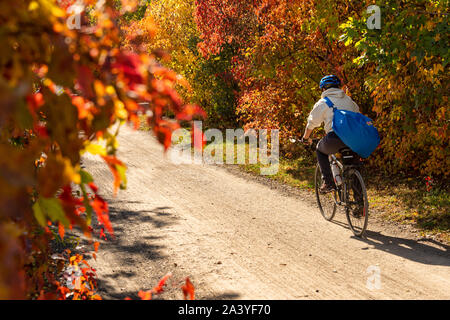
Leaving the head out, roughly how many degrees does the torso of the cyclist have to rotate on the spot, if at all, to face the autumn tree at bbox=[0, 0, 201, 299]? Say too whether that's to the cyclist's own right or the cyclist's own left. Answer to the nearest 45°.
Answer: approximately 135° to the cyclist's own left

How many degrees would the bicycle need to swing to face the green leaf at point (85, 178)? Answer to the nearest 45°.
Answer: approximately 135° to its left

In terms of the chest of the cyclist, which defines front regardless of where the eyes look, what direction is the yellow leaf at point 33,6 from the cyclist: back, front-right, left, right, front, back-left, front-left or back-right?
back-left

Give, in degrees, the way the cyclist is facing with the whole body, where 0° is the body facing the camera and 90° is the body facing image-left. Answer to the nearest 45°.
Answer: approximately 135°

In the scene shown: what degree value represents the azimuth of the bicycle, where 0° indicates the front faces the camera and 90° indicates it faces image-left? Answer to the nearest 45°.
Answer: approximately 135°

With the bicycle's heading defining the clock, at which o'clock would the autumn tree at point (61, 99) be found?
The autumn tree is roughly at 8 o'clock from the bicycle.

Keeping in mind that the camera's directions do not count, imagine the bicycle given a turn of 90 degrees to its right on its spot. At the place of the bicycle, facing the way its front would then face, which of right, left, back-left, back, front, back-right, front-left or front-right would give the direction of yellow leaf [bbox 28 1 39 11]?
back-right

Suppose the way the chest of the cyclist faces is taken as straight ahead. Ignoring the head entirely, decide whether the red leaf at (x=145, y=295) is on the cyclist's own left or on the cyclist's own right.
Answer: on the cyclist's own left

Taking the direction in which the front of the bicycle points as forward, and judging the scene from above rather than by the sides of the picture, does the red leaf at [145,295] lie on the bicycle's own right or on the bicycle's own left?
on the bicycle's own left
